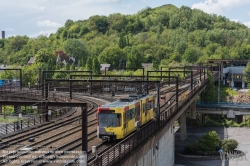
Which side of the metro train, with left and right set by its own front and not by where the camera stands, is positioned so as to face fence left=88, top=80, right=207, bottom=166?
left

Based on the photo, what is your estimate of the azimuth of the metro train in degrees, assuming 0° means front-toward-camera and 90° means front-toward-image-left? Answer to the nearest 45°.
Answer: approximately 45°
